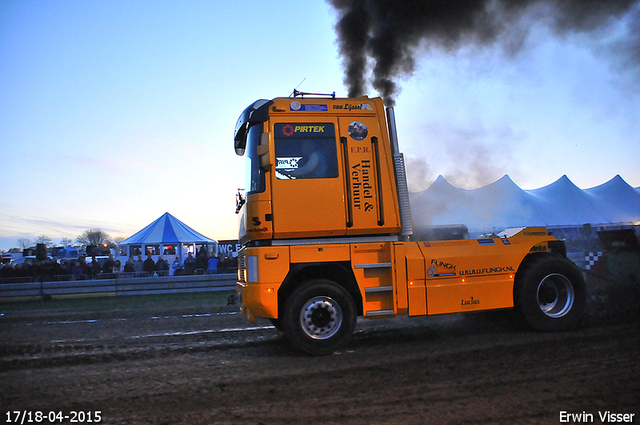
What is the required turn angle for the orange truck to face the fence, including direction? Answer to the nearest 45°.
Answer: approximately 45° to its right

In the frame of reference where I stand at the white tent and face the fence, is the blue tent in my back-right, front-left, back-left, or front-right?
front-right

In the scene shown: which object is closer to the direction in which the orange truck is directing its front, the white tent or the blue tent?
the blue tent

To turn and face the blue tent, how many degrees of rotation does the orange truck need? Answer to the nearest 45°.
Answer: approximately 45° to its right

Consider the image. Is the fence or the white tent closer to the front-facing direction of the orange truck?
the fence

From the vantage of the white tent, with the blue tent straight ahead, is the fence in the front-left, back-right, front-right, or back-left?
front-left

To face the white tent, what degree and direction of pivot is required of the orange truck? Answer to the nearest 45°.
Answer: approximately 135° to its right

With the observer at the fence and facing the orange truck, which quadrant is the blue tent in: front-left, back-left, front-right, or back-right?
back-left

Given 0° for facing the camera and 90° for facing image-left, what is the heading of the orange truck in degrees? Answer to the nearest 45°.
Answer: approximately 90°

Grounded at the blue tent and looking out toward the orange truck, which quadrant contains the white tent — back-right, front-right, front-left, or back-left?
front-left

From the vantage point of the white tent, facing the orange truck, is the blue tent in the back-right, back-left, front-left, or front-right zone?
front-right
